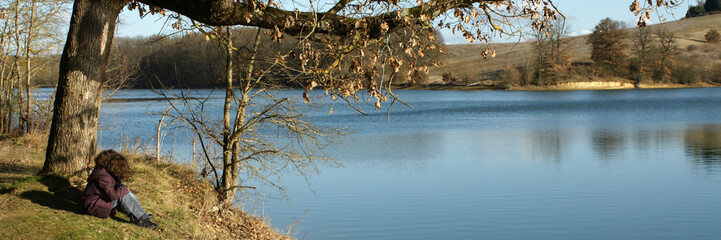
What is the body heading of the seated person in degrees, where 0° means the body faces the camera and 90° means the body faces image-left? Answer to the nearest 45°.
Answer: approximately 270°
